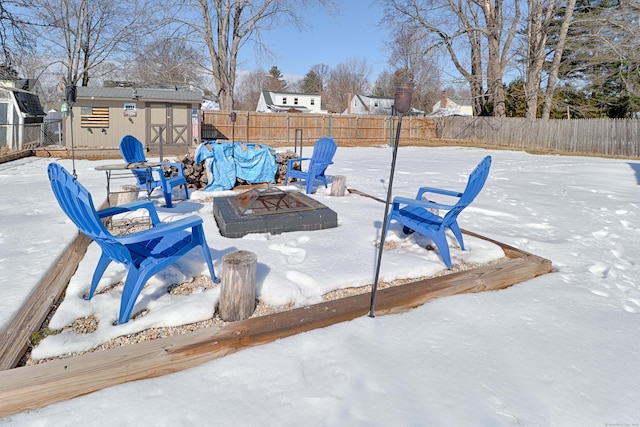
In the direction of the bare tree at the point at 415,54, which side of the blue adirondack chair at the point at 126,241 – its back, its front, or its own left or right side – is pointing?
front

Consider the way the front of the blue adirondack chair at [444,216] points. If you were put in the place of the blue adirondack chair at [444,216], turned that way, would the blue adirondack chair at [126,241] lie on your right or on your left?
on your left

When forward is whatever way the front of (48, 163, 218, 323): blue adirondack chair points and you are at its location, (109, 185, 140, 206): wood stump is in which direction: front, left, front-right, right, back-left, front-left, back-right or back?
front-left

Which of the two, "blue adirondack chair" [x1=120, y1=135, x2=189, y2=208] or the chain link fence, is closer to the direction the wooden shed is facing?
the blue adirondack chair

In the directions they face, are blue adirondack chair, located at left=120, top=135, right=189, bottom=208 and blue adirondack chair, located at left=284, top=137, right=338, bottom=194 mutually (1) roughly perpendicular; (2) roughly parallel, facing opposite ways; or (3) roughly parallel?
roughly perpendicular

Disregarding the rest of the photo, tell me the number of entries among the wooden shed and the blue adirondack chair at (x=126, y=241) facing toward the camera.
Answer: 1

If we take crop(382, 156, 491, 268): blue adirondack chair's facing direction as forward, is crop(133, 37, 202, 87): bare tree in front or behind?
in front

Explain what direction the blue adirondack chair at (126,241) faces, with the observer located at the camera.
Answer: facing away from the viewer and to the right of the viewer

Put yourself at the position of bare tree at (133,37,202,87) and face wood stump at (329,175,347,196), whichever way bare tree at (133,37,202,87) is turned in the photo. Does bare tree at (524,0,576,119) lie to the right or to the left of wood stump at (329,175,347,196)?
left

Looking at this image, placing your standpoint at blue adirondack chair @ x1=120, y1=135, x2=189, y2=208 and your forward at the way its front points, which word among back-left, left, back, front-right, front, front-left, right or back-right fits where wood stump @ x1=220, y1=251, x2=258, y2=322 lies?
front-right

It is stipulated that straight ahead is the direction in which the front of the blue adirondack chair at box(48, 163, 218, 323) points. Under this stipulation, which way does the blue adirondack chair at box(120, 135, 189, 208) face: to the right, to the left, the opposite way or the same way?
to the right

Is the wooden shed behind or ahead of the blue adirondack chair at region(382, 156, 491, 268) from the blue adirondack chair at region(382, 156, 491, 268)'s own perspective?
ahead
